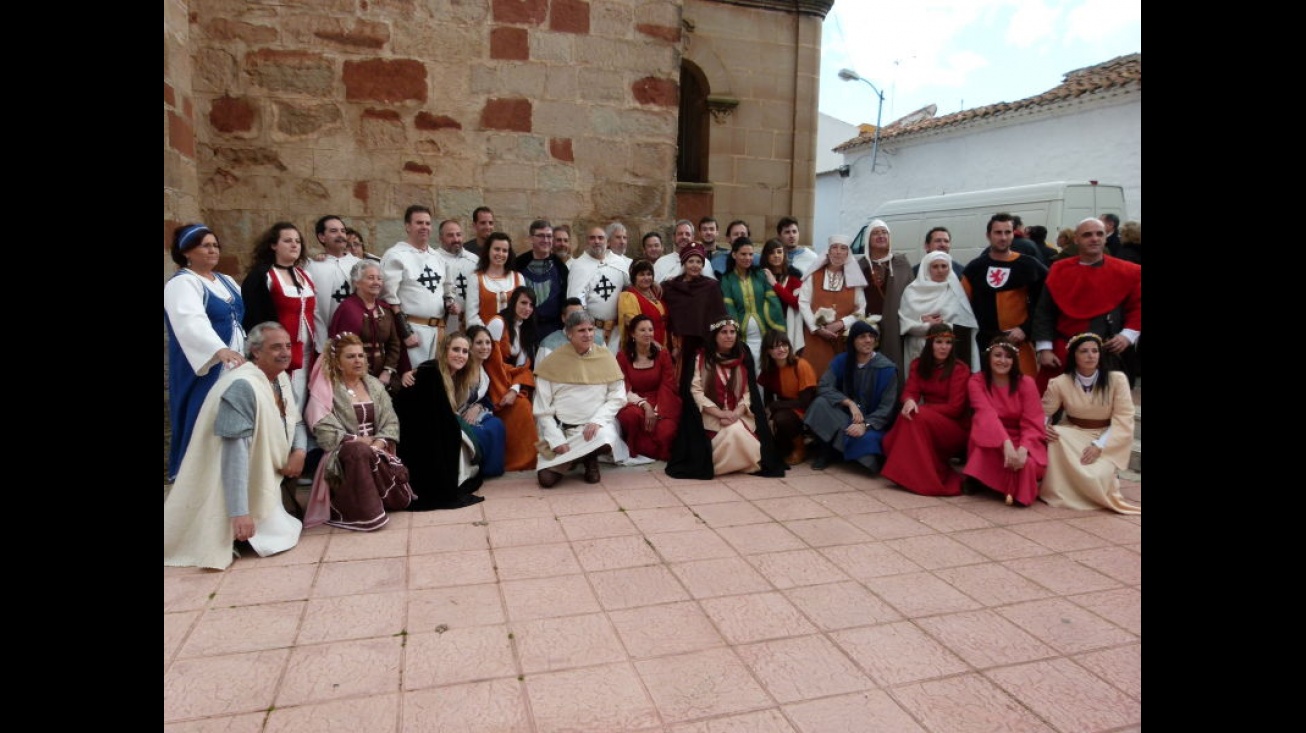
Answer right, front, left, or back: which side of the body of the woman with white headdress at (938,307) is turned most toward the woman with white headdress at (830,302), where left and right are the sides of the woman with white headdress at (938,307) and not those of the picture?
right

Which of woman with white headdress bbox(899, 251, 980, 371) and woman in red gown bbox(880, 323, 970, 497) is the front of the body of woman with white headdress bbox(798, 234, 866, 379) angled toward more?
the woman in red gown

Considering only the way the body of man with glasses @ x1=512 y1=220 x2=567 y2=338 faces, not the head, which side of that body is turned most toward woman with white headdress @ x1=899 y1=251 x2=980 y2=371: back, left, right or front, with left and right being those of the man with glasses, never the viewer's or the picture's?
left

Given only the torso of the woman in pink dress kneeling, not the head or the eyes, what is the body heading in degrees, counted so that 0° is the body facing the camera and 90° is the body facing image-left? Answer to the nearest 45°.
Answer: approximately 0°
